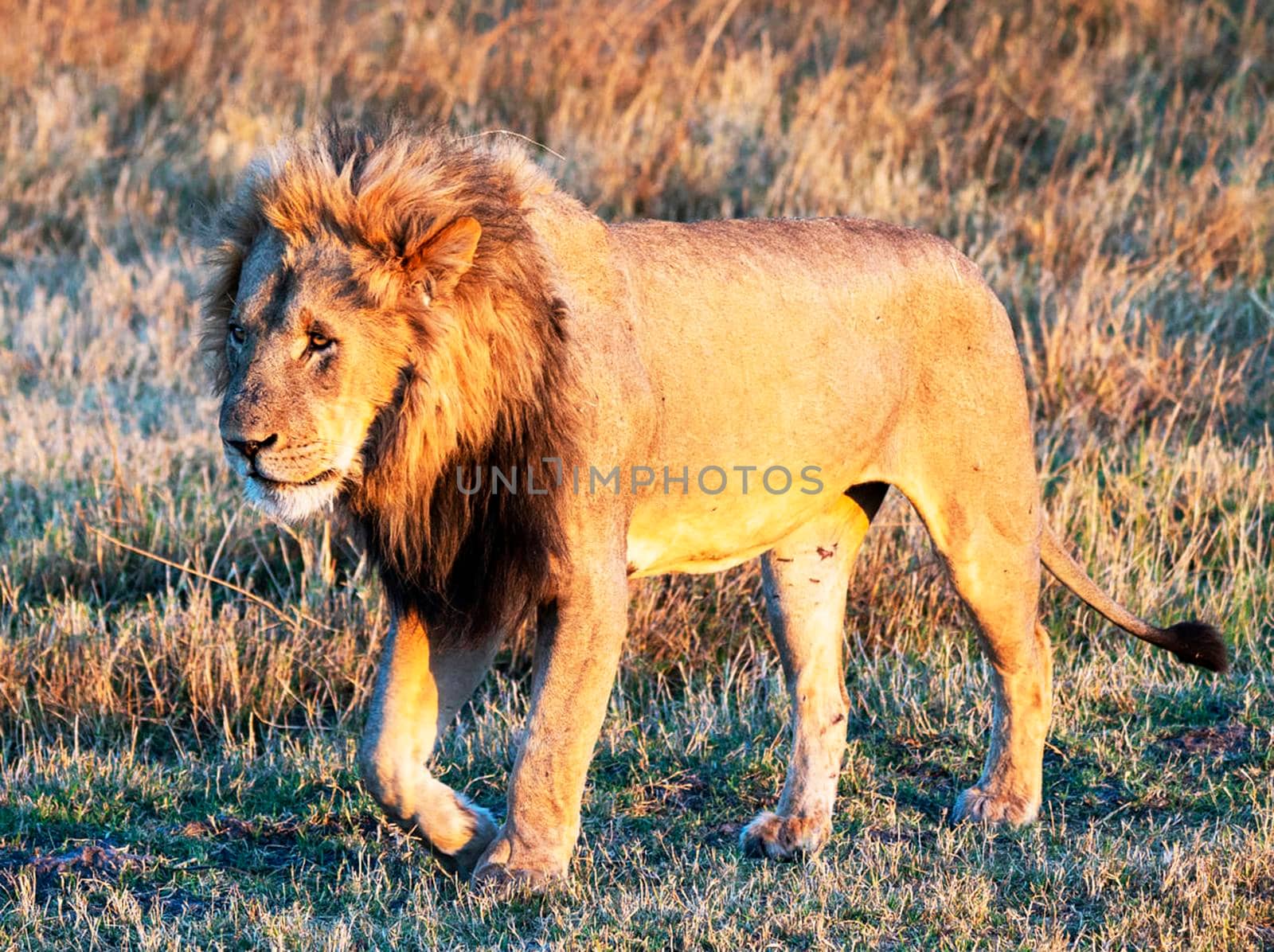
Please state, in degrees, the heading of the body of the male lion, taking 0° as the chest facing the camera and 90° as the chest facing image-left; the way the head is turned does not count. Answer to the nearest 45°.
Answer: approximately 45°
